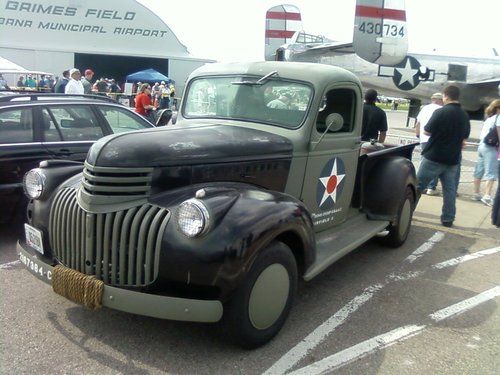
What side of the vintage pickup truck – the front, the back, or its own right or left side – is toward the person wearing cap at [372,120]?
back

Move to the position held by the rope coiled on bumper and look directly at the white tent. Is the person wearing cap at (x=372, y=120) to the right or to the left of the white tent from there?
right

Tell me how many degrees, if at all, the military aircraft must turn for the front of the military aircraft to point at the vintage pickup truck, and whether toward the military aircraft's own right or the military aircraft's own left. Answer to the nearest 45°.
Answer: approximately 135° to the military aircraft's own right

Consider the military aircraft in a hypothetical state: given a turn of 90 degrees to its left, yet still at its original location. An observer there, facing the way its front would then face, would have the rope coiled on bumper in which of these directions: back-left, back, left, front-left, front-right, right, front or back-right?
back-left

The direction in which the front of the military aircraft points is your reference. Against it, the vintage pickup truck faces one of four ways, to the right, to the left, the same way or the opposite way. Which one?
the opposite way

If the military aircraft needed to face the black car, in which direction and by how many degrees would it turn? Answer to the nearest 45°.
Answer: approximately 135° to its right

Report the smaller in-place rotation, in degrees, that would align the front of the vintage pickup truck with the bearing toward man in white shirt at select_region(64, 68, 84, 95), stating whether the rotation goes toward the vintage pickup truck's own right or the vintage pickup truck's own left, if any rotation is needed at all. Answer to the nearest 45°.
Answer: approximately 135° to the vintage pickup truck's own right

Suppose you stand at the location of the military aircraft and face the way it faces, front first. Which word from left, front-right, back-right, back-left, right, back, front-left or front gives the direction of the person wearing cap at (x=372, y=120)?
back-right

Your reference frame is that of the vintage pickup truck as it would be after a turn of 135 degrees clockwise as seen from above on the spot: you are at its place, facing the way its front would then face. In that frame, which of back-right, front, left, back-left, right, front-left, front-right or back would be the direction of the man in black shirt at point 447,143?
front-right

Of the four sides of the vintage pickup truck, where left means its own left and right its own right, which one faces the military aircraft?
back

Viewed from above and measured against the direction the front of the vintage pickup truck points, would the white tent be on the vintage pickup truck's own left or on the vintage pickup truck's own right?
on the vintage pickup truck's own right

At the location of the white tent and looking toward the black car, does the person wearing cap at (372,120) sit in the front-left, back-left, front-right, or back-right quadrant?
front-left

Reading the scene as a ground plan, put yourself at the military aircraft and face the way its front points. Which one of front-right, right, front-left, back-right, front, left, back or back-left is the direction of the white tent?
back

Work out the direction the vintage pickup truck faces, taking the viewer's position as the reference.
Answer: facing the viewer and to the left of the viewer

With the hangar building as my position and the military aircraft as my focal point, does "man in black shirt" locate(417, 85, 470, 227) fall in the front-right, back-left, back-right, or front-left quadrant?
front-right

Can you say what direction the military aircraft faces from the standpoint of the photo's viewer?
facing away from the viewer and to the right of the viewer
